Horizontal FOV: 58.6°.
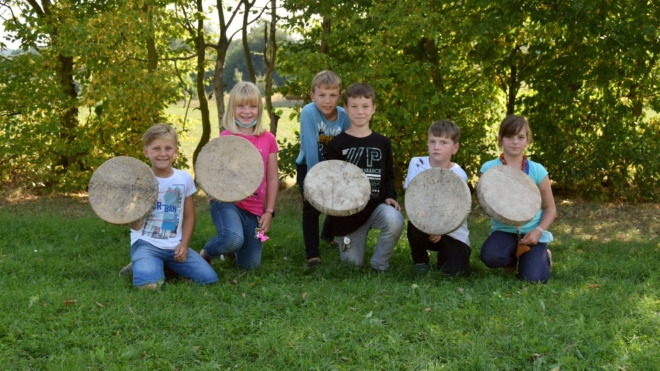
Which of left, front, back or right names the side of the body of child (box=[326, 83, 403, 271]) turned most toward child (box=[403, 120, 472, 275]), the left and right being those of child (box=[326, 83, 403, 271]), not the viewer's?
left

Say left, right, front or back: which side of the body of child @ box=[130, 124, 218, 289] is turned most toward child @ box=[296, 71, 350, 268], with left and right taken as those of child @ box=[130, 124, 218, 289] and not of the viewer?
left

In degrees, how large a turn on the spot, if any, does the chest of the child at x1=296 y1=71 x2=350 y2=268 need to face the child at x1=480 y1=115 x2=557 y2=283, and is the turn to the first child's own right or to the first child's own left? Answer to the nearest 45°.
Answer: approximately 90° to the first child's own left

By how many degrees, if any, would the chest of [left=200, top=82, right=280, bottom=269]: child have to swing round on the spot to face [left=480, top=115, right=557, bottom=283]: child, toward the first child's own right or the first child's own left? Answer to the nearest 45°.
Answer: approximately 90° to the first child's own left

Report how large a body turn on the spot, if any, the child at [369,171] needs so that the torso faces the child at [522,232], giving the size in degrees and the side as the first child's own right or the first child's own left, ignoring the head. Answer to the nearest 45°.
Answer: approximately 90° to the first child's own left

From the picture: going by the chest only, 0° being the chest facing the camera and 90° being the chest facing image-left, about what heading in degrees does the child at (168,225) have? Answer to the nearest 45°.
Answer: approximately 0°

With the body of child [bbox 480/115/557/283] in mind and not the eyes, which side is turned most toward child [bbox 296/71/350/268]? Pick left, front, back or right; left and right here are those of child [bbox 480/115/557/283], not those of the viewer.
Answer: right
